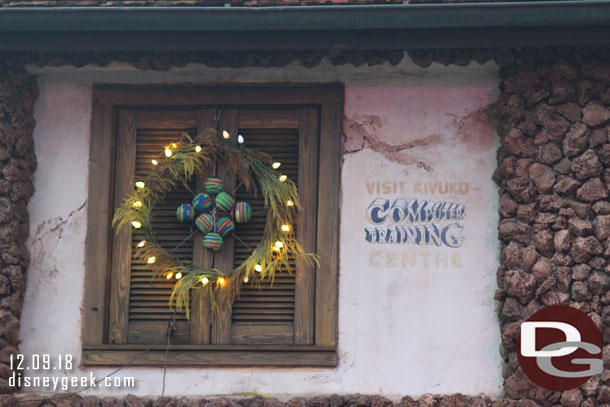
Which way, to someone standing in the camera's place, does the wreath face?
facing the viewer
